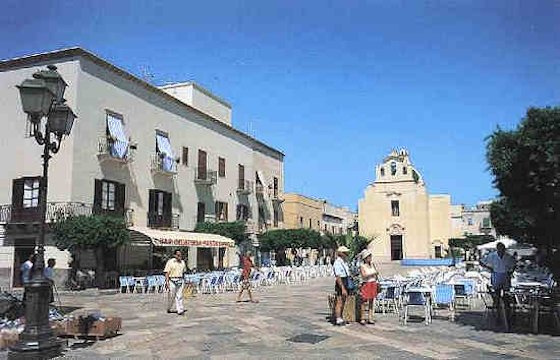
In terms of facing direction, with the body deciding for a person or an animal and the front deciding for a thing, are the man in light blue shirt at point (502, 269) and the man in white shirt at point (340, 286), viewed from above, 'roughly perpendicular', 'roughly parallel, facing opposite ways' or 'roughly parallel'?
roughly perpendicular

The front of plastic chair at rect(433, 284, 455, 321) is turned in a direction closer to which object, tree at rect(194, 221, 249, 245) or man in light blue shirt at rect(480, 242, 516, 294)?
the tree

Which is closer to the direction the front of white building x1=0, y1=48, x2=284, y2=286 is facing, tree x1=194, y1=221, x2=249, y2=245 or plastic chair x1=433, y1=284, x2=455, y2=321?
the plastic chair

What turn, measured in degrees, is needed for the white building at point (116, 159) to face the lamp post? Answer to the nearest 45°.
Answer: approximately 45° to its right
